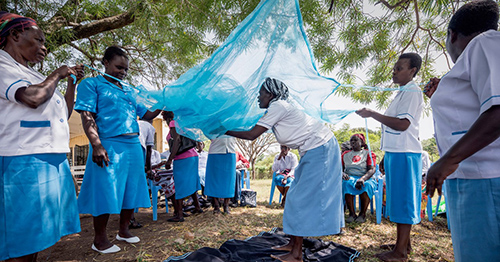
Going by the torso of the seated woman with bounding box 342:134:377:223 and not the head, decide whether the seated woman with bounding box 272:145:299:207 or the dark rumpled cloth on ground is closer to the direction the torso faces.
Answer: the dark rumpled cloth on ground

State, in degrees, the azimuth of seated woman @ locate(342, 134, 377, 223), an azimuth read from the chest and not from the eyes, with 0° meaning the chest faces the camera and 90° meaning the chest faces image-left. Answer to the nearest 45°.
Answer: approximately 0°

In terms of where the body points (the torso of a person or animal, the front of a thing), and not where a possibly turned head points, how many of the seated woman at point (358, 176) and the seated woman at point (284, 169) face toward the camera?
2

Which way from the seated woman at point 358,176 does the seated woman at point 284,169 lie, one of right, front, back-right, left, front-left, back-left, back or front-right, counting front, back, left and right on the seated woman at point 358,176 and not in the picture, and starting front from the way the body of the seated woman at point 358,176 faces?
back-right

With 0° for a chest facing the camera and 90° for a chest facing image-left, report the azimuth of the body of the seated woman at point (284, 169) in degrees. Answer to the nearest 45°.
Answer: approximately 0°

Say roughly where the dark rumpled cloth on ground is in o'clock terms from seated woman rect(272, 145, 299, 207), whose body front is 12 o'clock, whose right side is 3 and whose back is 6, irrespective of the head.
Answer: The dark rumpled cloth on ground is roughly at 12 o'clock from the seated woman.
